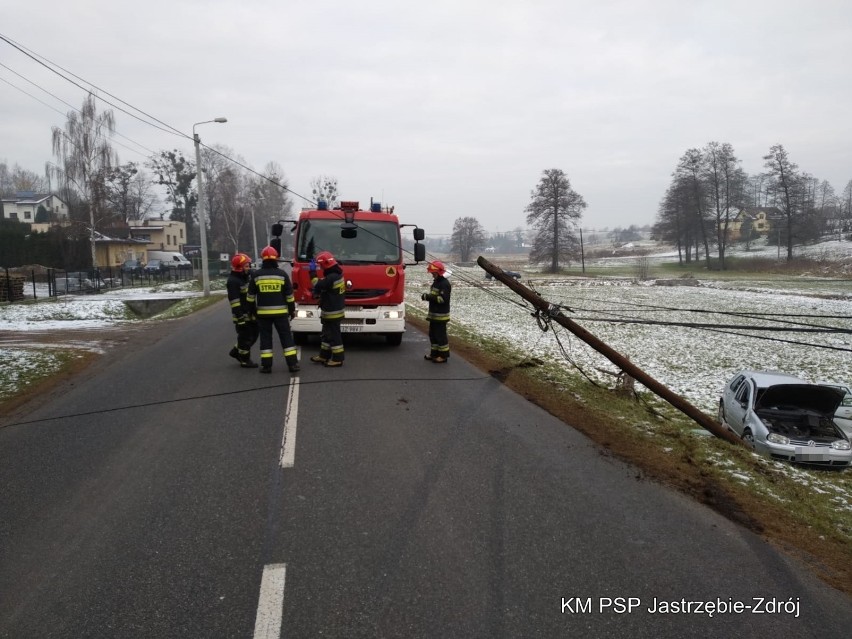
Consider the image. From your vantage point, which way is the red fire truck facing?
toward the camera

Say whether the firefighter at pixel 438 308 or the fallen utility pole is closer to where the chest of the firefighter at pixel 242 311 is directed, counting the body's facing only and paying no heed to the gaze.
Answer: the firefighter

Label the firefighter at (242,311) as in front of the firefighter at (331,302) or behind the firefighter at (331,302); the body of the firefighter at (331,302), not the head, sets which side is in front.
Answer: in front

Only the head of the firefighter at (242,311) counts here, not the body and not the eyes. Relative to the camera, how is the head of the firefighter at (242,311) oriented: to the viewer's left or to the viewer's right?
to the viewer's right

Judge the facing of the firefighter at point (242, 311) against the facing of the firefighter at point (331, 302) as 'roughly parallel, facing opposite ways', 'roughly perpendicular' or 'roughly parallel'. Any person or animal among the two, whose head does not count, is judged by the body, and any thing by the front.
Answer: roughly parallel, facing opposite ways

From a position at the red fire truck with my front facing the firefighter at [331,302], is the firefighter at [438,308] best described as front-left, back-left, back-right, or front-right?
front-left

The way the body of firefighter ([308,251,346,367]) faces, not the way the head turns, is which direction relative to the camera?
to the viewer's left

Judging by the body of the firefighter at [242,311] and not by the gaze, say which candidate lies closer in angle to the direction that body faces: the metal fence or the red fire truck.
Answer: the red fire truck

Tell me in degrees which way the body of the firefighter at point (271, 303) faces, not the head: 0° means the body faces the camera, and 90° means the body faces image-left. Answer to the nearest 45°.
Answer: approximately 180°

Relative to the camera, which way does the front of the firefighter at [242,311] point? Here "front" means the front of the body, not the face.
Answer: to the viewer's right

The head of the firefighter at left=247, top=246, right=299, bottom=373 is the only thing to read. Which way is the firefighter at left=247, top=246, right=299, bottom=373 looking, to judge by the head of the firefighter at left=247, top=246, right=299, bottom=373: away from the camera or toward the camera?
away from the camera

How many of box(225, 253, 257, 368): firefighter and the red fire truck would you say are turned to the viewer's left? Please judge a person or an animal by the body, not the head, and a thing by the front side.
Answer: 0

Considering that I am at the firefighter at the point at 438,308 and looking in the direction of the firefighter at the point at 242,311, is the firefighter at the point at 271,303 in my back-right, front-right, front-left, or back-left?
front-left

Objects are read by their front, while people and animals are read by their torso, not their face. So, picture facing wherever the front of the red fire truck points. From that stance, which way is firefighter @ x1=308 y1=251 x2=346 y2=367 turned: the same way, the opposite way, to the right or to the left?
to the right
